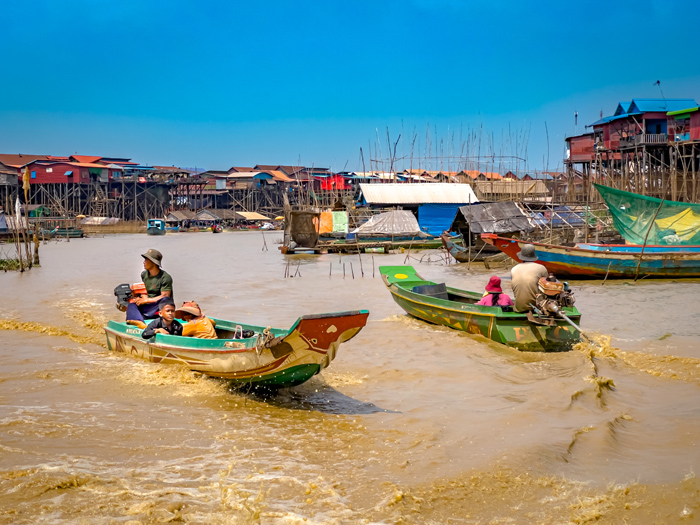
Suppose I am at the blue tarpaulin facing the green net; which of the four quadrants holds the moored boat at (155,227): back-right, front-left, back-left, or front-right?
back-right

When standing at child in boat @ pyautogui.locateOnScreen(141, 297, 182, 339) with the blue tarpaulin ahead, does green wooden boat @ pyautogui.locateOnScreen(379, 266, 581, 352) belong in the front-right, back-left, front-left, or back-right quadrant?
front-right

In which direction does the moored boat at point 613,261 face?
to the viewer's left

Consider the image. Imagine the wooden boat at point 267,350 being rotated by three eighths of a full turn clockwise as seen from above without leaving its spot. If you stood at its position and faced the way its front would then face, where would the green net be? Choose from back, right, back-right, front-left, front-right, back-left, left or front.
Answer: back-right

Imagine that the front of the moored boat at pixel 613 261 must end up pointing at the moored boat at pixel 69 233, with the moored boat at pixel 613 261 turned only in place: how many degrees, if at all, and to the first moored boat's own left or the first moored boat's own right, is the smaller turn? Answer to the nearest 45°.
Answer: approximately 45° to the first moored boat's own right

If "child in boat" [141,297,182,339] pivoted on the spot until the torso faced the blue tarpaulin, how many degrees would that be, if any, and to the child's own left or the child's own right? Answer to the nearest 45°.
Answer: approximately 90° to the child's own left

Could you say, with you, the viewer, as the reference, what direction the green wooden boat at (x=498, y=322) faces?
facing away from the viewer and to the left of the viewer

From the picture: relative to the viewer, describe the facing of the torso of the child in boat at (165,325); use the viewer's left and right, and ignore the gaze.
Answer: facing the viewer and to the right of the viewer
